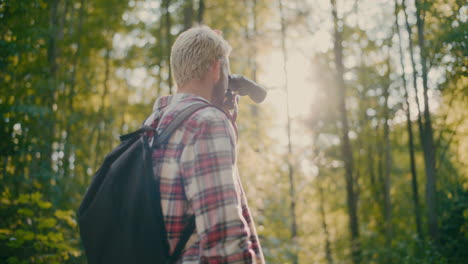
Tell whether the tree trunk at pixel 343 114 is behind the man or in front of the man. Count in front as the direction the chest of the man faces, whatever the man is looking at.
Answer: in front

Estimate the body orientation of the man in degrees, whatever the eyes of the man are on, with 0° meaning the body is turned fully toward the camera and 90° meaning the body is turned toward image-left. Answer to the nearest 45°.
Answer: approximately 225°

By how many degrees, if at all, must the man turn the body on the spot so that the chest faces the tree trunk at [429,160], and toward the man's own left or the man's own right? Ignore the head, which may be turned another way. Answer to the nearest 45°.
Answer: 0° — they already face it

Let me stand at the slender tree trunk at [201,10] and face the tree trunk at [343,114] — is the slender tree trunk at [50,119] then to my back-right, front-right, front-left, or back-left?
back-right

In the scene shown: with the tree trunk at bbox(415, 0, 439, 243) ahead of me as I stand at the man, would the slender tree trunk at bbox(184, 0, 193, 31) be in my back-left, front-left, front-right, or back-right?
front-left

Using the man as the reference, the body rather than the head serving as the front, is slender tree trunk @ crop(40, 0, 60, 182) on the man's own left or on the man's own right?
on the man's own left

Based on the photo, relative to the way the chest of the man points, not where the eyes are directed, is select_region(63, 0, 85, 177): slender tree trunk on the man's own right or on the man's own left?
on the man's own left

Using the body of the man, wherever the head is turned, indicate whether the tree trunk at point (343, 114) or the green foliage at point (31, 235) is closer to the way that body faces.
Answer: the tree trunk

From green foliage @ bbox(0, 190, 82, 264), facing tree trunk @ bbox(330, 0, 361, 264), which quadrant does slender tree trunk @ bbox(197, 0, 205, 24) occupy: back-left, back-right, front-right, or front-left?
front-left

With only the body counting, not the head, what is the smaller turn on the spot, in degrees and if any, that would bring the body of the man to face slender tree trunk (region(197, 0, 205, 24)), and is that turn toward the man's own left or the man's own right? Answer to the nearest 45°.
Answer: approximately 45° to the man's own left

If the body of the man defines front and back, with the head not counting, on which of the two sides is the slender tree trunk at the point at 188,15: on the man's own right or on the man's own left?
on the man's own left

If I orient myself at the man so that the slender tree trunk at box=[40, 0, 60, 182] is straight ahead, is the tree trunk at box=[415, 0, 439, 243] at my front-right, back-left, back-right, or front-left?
front-right

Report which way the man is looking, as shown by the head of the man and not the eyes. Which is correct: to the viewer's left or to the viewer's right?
to the viewer's right
